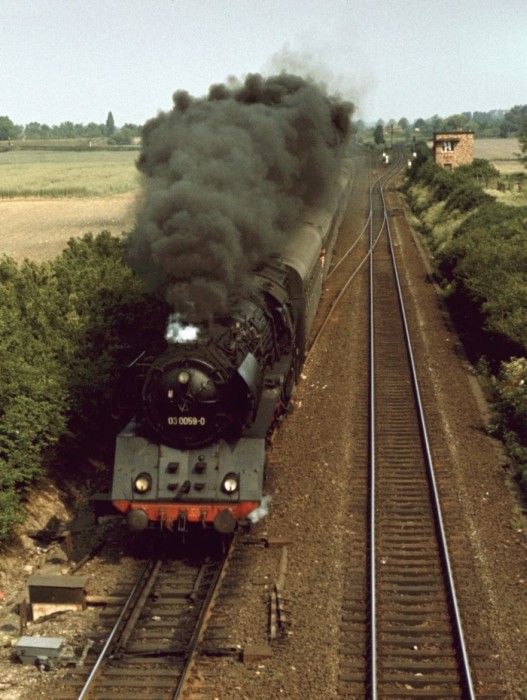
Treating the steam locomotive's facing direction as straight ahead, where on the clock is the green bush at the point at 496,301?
The green bush is roughly at 7 o'clock from the steam locomotive.

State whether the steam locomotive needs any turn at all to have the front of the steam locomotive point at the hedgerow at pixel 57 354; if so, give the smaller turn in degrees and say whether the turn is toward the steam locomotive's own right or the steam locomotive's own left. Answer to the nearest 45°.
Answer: approximately 135° to the steam locomotive's own right

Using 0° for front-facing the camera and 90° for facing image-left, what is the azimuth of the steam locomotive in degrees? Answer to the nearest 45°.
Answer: approximately 0°

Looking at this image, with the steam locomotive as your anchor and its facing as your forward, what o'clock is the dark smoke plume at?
The dark smoke plume is roughly at 6 o'clock from the steam locomotive.

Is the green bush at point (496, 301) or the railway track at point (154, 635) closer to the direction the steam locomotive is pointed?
the railway track

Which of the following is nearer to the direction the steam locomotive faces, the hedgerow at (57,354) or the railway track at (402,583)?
the railway track

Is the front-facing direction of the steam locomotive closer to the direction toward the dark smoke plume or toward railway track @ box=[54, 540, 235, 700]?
the railway track
